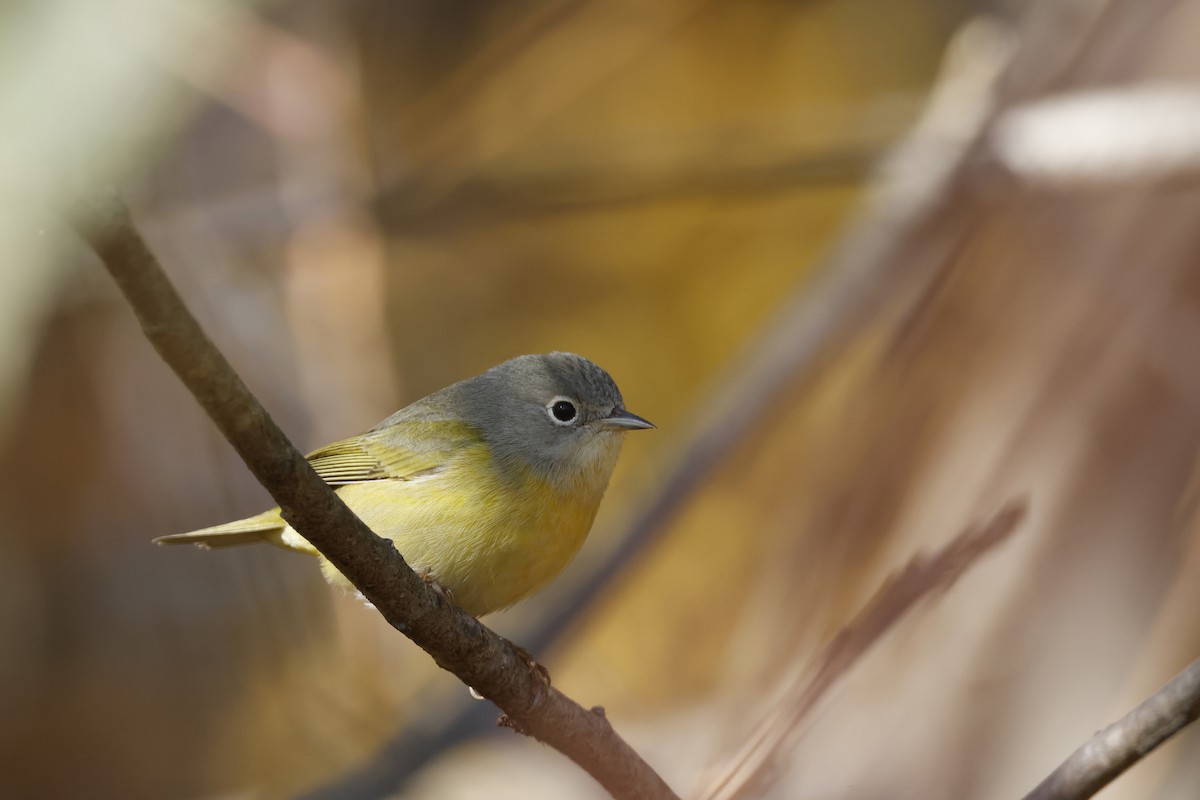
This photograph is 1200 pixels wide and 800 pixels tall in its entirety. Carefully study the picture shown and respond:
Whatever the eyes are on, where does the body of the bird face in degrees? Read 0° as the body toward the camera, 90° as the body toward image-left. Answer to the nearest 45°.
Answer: approximately 270°

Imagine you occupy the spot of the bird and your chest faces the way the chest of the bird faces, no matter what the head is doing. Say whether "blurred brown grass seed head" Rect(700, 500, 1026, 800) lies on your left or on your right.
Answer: on your left
